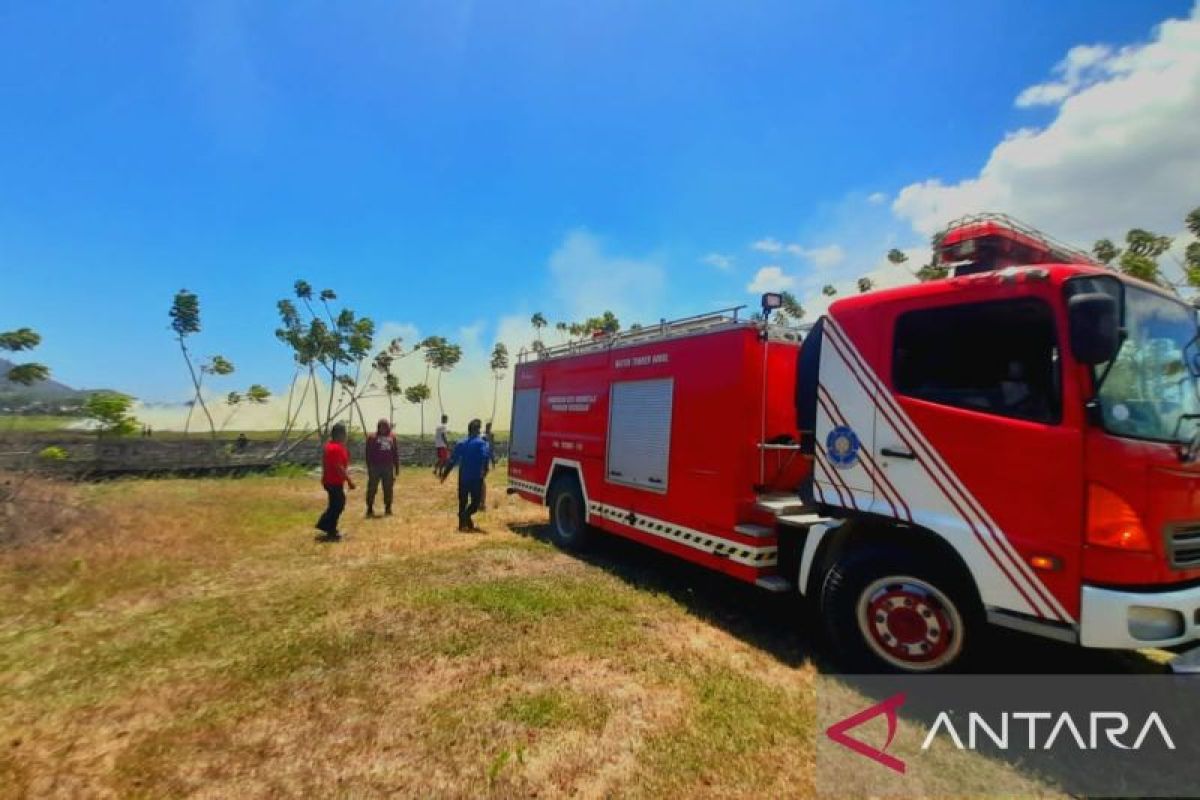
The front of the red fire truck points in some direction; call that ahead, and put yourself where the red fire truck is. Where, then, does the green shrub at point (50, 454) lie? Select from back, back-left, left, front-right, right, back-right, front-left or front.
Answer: back-right

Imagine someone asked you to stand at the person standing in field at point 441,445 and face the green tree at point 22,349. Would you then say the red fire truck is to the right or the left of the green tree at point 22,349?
left

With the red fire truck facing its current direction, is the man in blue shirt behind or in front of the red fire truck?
behind

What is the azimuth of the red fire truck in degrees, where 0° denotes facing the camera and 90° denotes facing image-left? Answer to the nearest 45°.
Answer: approximately 315°

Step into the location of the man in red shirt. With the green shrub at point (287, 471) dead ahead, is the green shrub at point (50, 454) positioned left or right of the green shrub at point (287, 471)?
left
